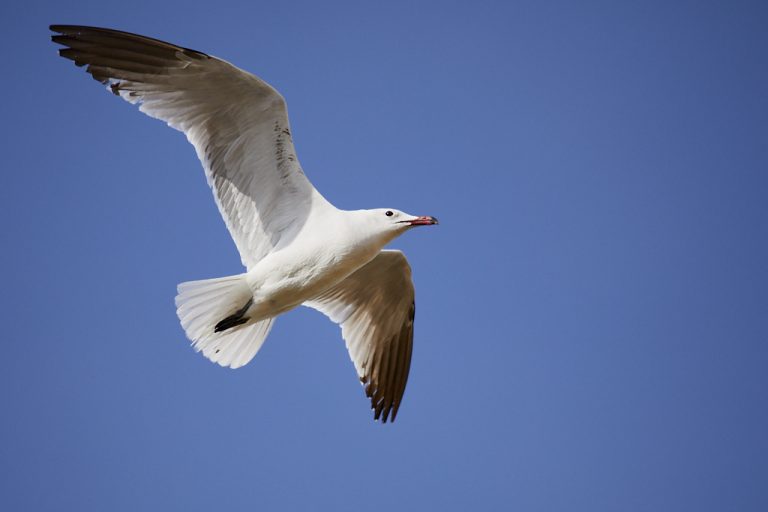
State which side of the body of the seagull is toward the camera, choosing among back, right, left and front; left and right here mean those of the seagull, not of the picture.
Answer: right
